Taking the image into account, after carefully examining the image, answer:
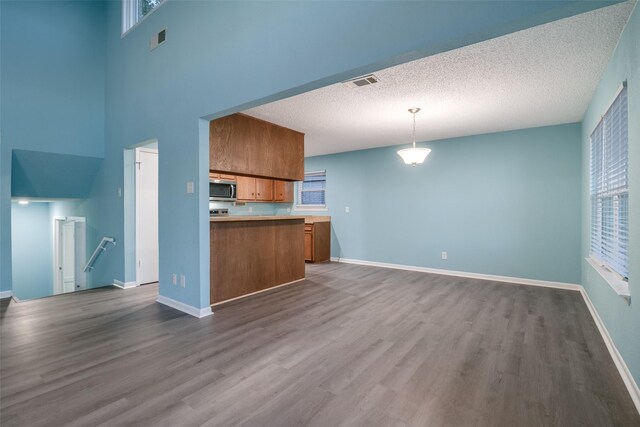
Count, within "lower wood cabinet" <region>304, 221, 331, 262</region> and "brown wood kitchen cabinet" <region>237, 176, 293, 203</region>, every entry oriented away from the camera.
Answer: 0

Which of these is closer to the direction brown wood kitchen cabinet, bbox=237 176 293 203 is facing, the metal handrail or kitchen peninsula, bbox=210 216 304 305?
the kitchen peninsula

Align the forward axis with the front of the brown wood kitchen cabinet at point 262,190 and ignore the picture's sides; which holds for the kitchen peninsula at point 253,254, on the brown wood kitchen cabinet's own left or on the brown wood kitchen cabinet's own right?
on the brown wood kitchen cabinet's own right

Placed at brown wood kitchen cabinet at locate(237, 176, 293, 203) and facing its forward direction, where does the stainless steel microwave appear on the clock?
The stainless steel microwave is roughly at 3 o'clock from the brown wood kitchen cabinet.

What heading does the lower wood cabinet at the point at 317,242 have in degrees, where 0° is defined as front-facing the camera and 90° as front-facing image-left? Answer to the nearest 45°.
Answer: approximately 45°

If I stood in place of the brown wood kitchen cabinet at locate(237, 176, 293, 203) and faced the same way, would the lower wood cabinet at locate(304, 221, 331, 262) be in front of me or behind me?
in front

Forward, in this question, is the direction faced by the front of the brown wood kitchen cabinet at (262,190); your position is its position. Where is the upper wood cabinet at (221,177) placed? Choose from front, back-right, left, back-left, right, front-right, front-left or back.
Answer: right

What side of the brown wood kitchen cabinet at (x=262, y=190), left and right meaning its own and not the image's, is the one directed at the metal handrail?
right

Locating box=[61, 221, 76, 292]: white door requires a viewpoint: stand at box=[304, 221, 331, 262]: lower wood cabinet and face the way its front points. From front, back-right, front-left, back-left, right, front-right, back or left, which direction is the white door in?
front-right
